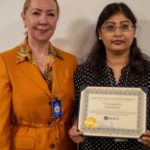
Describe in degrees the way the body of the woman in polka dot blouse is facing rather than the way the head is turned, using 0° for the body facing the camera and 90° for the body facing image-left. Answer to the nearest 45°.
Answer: approximately 0°

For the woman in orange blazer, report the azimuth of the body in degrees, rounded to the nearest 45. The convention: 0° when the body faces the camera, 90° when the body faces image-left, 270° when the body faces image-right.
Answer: approximately 315°

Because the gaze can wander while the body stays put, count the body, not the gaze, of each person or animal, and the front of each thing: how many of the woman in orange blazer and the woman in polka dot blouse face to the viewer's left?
0
